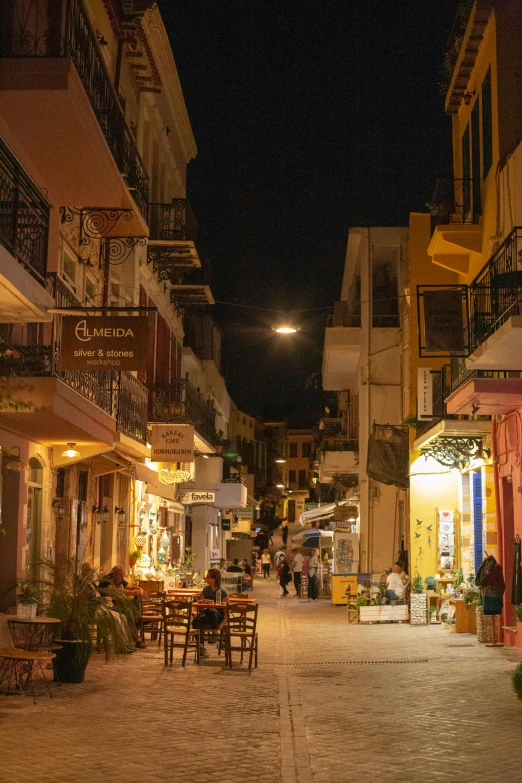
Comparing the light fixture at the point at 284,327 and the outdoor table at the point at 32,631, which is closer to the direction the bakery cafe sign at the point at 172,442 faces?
the outdoor table

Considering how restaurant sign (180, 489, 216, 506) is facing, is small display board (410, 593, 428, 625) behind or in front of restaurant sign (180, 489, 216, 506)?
in front

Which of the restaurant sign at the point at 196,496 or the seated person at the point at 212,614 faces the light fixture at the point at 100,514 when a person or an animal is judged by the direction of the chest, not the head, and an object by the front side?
the restaurant sign

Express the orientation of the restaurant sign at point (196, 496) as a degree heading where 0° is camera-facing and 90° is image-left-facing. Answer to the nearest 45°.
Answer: approximately 0°

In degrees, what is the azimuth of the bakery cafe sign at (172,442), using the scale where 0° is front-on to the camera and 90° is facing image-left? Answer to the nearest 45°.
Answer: approximately 0°

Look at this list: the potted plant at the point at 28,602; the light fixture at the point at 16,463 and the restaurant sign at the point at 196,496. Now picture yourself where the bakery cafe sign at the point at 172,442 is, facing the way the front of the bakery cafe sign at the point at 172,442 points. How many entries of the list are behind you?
1

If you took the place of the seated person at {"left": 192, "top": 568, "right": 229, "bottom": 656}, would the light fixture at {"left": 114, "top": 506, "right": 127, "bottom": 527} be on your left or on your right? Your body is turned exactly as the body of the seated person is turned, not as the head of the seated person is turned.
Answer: on your right

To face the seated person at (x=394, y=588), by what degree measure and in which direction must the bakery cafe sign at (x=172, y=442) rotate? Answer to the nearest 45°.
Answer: approximately 90° to its left
